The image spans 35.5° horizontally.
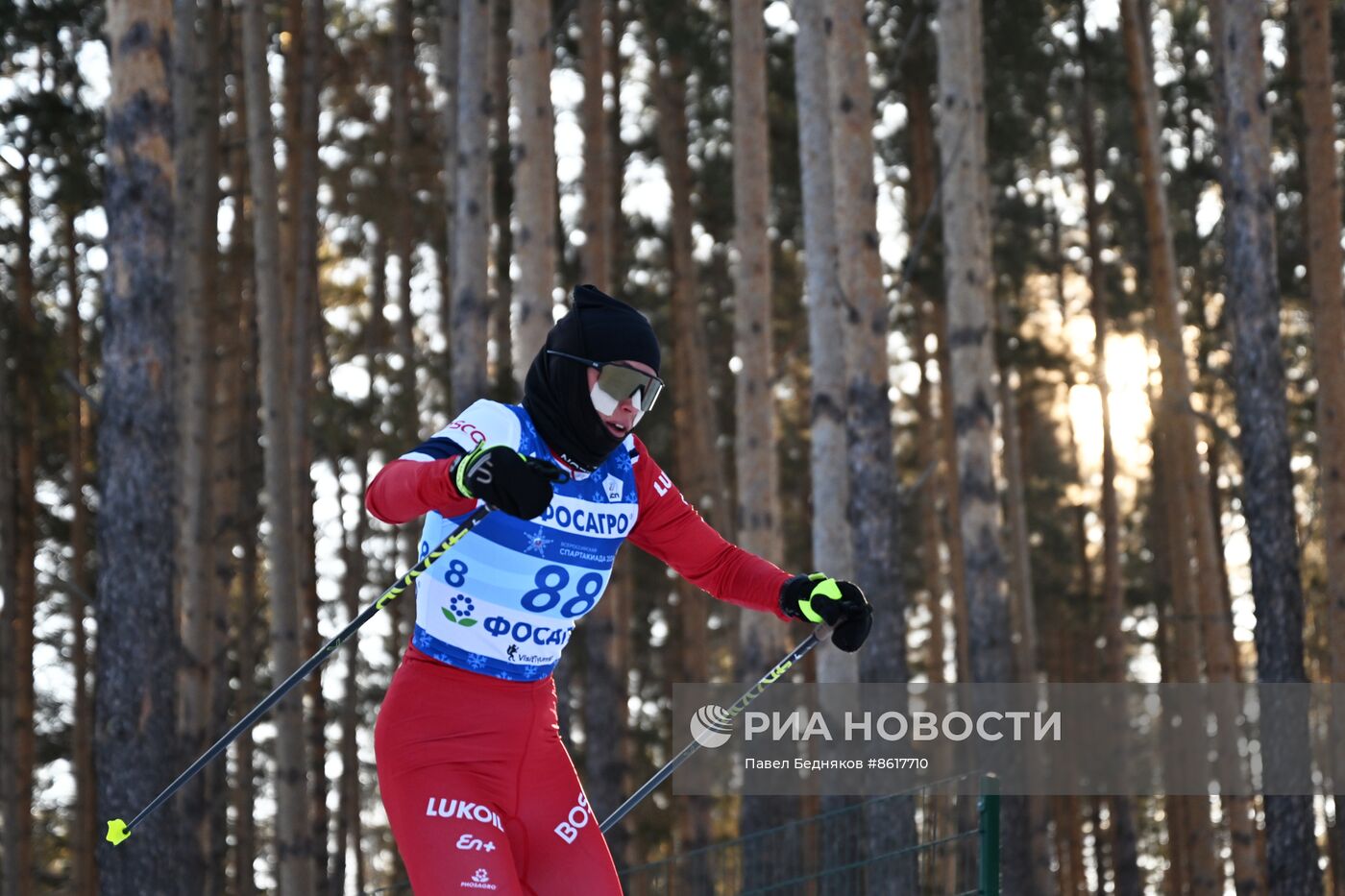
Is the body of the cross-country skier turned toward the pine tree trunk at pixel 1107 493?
no

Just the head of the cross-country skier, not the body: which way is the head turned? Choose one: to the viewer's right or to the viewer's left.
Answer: to the viewer's right

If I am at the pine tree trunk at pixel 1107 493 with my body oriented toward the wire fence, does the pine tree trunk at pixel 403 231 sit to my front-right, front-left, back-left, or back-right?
front-right

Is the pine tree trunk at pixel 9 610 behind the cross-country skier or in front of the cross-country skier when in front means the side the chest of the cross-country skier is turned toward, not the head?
behind

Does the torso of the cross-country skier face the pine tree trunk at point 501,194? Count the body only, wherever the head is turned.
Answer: no

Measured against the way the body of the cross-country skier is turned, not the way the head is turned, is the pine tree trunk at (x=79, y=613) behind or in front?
behind

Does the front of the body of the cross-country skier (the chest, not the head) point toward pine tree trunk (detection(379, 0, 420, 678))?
no

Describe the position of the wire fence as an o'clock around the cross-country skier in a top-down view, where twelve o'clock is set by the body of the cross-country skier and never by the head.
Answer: The wire fence is roughly at 8 o'clock from the cross-country skier.
